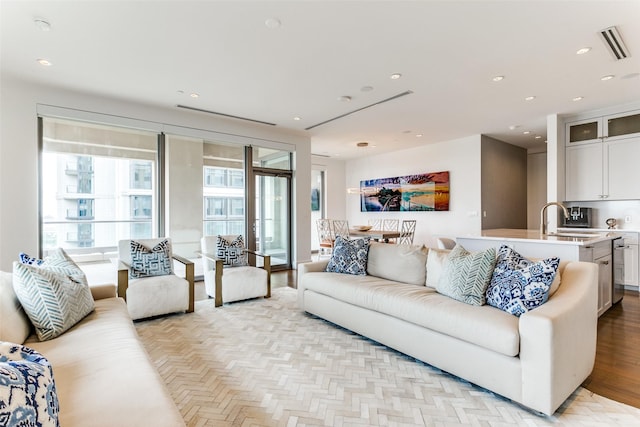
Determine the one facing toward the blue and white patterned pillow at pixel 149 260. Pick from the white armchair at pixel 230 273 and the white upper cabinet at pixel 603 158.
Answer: the white upper cabinet

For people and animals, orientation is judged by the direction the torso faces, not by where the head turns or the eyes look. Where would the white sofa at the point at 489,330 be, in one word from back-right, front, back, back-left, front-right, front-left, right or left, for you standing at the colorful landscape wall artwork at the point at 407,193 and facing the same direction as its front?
front-left

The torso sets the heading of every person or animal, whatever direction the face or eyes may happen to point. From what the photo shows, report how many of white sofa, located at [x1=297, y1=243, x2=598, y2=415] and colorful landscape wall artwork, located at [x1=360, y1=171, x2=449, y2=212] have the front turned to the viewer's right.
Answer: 0

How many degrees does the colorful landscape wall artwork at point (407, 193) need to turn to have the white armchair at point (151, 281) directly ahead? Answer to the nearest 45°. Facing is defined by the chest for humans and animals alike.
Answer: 0° — it already faces it

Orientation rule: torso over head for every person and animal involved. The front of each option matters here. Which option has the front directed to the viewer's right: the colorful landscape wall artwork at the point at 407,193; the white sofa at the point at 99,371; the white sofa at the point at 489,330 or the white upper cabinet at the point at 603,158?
the white sofa at the point at 99,371

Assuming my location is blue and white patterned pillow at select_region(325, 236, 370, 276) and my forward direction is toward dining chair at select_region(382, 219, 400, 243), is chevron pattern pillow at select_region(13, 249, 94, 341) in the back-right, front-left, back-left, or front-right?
back-left

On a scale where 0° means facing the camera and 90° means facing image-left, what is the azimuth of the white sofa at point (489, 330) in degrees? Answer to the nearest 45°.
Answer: approximately 45°

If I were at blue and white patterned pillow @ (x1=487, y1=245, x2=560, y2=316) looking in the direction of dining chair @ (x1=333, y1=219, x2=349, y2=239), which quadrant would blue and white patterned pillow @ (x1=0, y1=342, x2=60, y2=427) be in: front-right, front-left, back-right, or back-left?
back-left

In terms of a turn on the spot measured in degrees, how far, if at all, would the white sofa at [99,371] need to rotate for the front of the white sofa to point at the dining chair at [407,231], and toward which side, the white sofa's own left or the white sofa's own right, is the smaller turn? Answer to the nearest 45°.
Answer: approximately 45° to the white sofa's own left

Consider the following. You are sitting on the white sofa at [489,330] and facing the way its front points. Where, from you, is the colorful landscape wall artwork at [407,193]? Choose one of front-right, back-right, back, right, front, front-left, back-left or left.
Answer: back-right

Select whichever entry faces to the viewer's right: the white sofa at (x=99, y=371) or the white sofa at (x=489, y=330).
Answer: the white sofa at (x=99, y=371)

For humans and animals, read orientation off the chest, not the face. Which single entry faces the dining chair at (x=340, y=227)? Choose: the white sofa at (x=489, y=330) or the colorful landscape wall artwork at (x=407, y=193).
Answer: the colorful landscape wall artwork

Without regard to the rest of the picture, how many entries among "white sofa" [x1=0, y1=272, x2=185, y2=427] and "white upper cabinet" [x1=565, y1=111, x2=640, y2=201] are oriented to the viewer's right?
1

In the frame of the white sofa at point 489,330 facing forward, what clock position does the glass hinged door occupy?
The glass hinged door is roughly at 3 o'clock from the white sofa.

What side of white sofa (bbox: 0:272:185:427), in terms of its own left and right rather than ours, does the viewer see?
right
